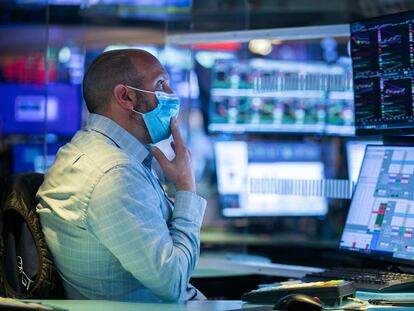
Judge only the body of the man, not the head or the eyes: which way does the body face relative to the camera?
to the viewer's right

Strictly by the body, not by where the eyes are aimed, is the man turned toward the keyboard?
yes

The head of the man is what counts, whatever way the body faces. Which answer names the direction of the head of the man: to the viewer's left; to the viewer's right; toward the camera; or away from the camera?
to the viewer's right
